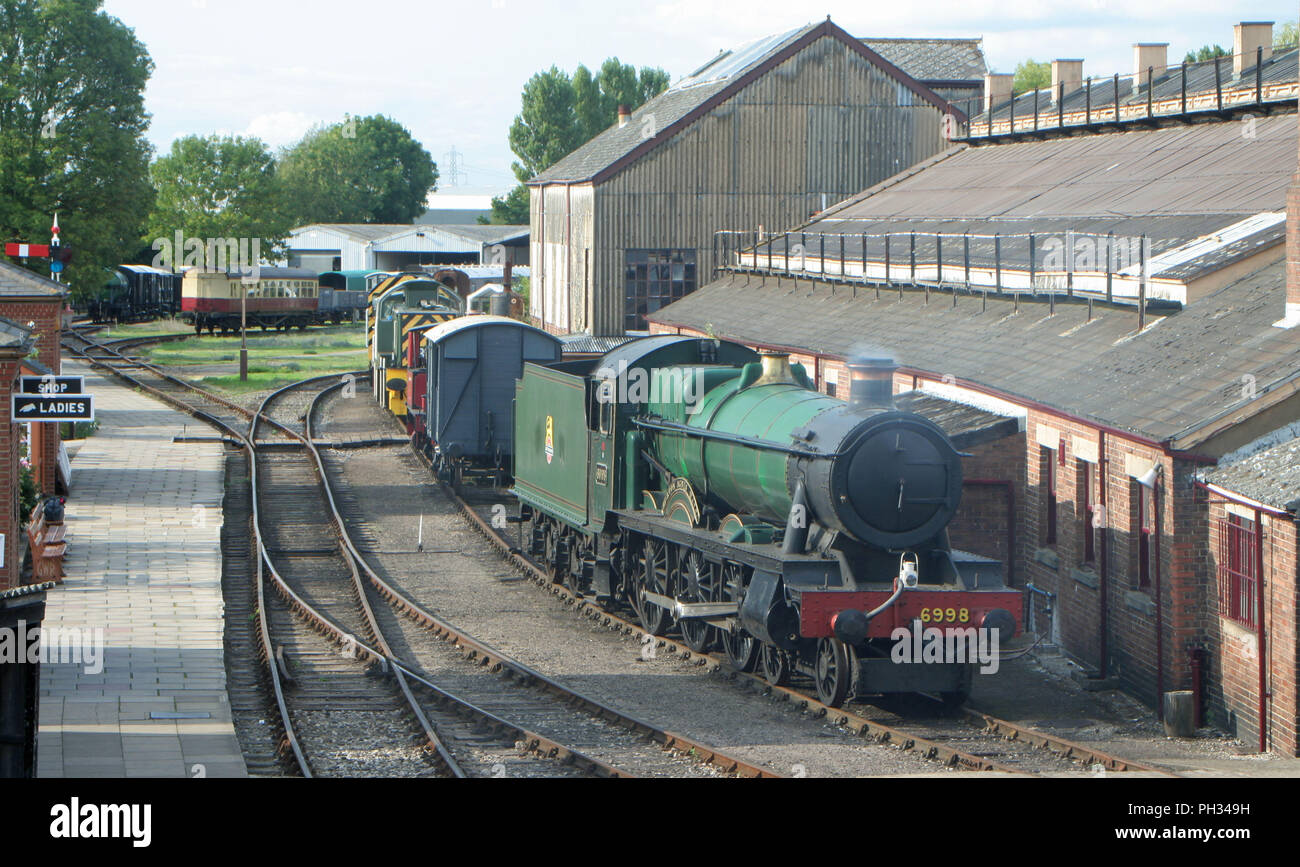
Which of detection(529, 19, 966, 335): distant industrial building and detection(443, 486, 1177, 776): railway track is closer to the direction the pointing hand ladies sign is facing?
the railway track

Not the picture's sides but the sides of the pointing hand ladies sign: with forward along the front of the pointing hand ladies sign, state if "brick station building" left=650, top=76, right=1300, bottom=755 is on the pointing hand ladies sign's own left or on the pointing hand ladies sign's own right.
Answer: on the pointing hand ladies sign's own left

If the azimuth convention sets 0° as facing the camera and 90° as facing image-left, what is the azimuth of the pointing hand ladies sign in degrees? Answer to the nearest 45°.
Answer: approximately 0°

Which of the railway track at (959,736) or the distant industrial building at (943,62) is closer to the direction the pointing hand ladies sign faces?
the railway track

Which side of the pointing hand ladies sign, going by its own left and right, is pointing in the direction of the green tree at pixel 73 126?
back

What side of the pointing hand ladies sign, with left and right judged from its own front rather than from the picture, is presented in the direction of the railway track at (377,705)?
left

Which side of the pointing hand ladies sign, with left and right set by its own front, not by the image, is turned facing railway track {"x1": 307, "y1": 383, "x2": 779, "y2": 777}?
left
